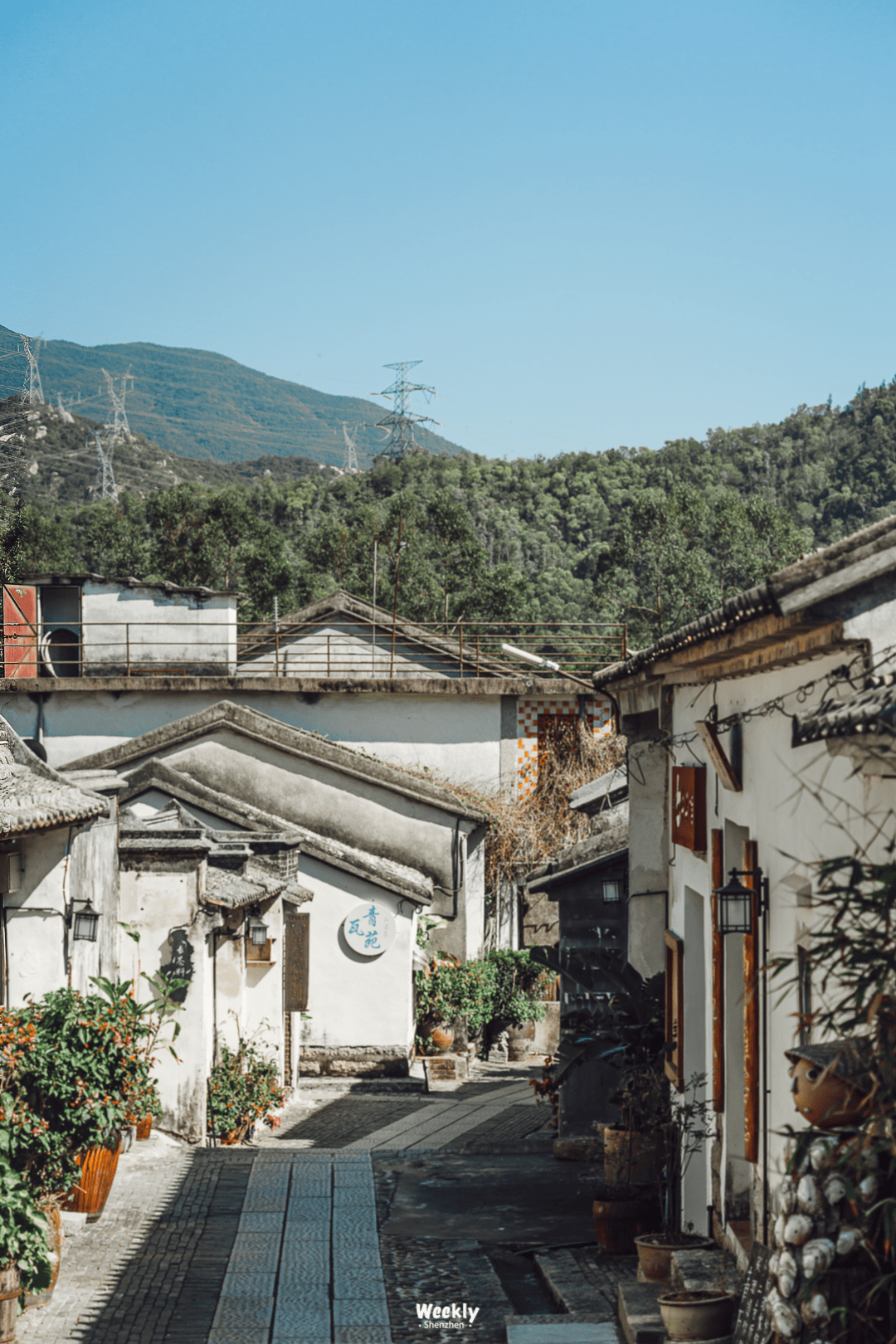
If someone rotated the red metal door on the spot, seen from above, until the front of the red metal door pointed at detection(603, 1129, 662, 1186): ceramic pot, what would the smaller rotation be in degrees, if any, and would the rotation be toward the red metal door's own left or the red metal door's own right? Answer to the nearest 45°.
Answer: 0° — it already faces it

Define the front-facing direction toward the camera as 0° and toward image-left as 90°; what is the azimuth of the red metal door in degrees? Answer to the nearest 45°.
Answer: approximately 0°

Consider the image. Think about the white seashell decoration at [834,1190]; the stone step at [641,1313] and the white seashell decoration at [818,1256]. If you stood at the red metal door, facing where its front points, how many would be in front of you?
3

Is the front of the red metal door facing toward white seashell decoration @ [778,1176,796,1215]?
yes

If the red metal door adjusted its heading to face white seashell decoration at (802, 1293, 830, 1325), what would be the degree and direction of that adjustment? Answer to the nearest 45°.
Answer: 0° — it already faces it

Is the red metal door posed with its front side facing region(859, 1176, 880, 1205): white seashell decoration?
yes
